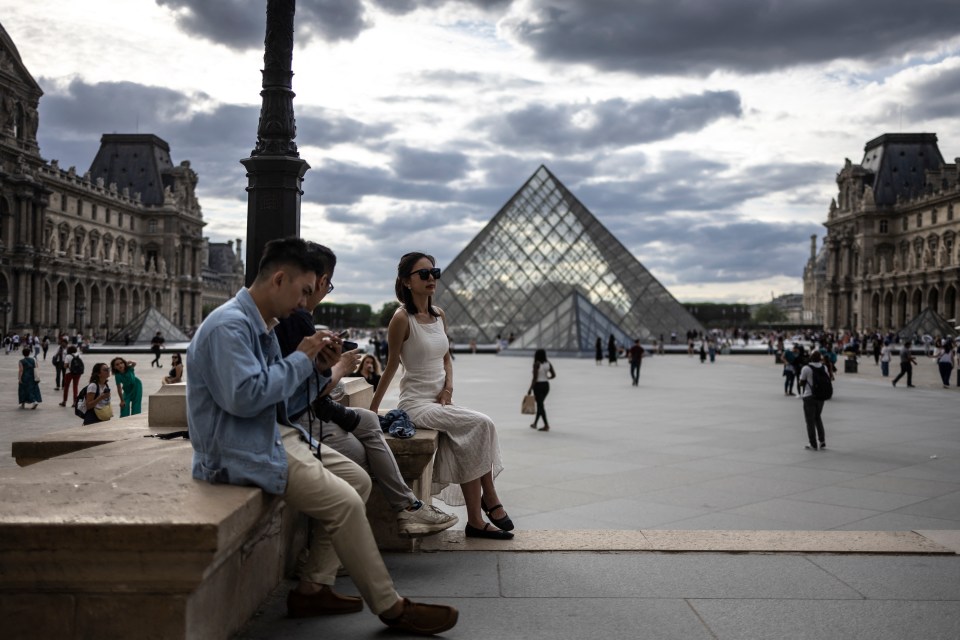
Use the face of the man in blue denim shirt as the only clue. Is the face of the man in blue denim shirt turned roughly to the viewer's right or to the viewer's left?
to the viewer's right

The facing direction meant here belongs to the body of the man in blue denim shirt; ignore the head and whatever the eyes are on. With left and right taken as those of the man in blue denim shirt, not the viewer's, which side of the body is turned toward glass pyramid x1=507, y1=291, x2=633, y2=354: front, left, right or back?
left

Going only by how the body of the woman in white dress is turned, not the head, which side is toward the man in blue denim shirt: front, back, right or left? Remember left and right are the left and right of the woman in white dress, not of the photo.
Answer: right

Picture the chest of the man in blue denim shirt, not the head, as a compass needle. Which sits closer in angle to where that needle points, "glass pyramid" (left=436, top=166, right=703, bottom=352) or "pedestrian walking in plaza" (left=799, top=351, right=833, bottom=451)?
the pedestrian walking in plaza

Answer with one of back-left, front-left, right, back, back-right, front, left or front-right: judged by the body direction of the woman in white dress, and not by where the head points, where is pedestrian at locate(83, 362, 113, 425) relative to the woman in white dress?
back

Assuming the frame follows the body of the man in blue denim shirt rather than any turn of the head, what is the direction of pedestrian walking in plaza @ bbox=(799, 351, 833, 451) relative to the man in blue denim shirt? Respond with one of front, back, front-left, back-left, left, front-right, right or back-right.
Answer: front-left

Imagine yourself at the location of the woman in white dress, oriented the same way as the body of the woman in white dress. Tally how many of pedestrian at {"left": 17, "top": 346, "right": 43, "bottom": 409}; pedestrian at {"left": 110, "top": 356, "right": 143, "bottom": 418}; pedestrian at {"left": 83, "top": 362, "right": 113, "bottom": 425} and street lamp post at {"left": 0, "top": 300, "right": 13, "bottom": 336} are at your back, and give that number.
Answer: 4

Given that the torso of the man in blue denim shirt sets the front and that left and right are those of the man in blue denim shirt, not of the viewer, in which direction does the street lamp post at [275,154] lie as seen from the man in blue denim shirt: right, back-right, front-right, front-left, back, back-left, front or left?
left

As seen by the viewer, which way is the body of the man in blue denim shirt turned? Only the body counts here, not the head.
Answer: to the viewer's right

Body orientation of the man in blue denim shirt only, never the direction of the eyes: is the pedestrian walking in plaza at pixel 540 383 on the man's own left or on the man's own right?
on the man's own left

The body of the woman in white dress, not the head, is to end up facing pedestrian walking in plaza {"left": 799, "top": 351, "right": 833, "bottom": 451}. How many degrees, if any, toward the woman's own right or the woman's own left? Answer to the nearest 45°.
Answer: approximately 90° to the woman's own left

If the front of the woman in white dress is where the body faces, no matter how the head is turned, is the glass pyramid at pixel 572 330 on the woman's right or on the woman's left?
on the woman's left

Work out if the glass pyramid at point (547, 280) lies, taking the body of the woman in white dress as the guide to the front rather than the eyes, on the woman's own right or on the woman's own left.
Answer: on the woman's own left
